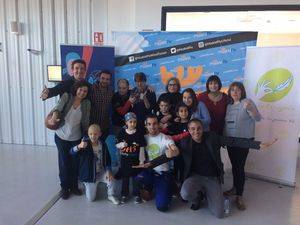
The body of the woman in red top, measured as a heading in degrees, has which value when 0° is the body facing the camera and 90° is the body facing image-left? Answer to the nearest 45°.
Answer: approximately 0°

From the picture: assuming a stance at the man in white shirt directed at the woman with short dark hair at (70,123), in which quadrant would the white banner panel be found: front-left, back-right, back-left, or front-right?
back-right

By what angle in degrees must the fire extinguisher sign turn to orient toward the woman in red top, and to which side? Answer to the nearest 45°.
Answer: approximately 45° to its left

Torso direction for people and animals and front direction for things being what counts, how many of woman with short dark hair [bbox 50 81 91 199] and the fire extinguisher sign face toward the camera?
2

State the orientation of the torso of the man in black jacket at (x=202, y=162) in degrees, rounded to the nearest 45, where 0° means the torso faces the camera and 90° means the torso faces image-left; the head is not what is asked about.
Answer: approximately 0°

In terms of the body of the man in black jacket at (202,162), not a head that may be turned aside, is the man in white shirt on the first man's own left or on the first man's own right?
on the first man's own right

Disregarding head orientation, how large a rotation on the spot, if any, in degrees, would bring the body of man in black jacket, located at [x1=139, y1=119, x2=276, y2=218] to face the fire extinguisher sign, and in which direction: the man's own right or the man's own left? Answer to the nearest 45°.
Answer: approximately 135° to the man's own right

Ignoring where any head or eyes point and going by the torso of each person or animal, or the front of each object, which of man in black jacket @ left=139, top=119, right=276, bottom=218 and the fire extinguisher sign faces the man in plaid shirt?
the fire extinguisher sign

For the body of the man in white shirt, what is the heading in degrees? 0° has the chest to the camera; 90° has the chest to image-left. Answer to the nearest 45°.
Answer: approximately 45°

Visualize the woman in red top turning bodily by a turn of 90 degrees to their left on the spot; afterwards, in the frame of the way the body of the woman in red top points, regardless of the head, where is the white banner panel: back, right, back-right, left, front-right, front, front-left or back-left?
front-left
